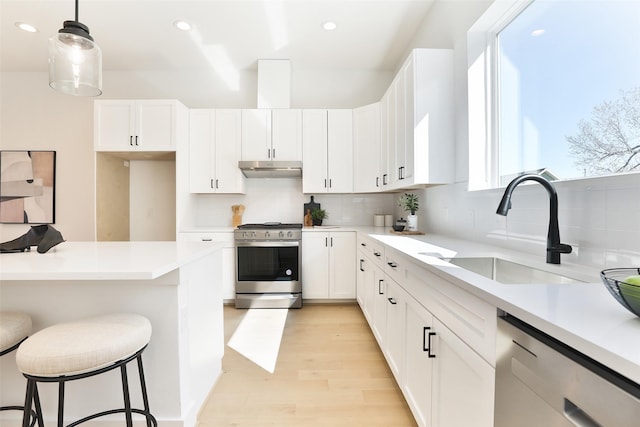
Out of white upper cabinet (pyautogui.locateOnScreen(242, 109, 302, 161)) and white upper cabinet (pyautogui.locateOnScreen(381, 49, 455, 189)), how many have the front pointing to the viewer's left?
1

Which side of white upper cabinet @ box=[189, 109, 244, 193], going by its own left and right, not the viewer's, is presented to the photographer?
front

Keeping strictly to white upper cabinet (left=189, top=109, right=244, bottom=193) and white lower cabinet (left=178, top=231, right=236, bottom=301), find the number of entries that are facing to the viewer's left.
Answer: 0

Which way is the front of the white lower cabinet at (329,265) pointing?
toward the camera

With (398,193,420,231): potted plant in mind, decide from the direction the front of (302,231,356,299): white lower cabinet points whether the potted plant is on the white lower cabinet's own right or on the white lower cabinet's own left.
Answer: on the white lower cabinet's own left

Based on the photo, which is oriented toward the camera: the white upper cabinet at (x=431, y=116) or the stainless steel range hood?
the stainless steel range hood

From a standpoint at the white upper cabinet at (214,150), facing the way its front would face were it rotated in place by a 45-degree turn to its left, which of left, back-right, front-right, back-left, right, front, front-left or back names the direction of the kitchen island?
front-right

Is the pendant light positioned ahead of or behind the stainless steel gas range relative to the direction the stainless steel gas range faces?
ahead

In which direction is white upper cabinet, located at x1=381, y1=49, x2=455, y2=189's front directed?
to the viewer's left

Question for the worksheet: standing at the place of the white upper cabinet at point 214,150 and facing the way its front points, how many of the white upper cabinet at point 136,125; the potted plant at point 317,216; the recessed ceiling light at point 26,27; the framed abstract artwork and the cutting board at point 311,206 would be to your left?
2

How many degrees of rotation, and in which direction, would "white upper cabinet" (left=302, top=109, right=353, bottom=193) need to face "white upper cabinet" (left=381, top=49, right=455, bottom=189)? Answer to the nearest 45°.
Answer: approximately 45° to its left

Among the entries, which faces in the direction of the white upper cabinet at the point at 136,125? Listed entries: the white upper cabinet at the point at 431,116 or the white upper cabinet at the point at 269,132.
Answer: the white upper cabinet at the point at 431,116

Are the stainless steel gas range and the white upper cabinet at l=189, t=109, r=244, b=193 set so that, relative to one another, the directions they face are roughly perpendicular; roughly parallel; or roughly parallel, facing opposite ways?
roughly parallel
